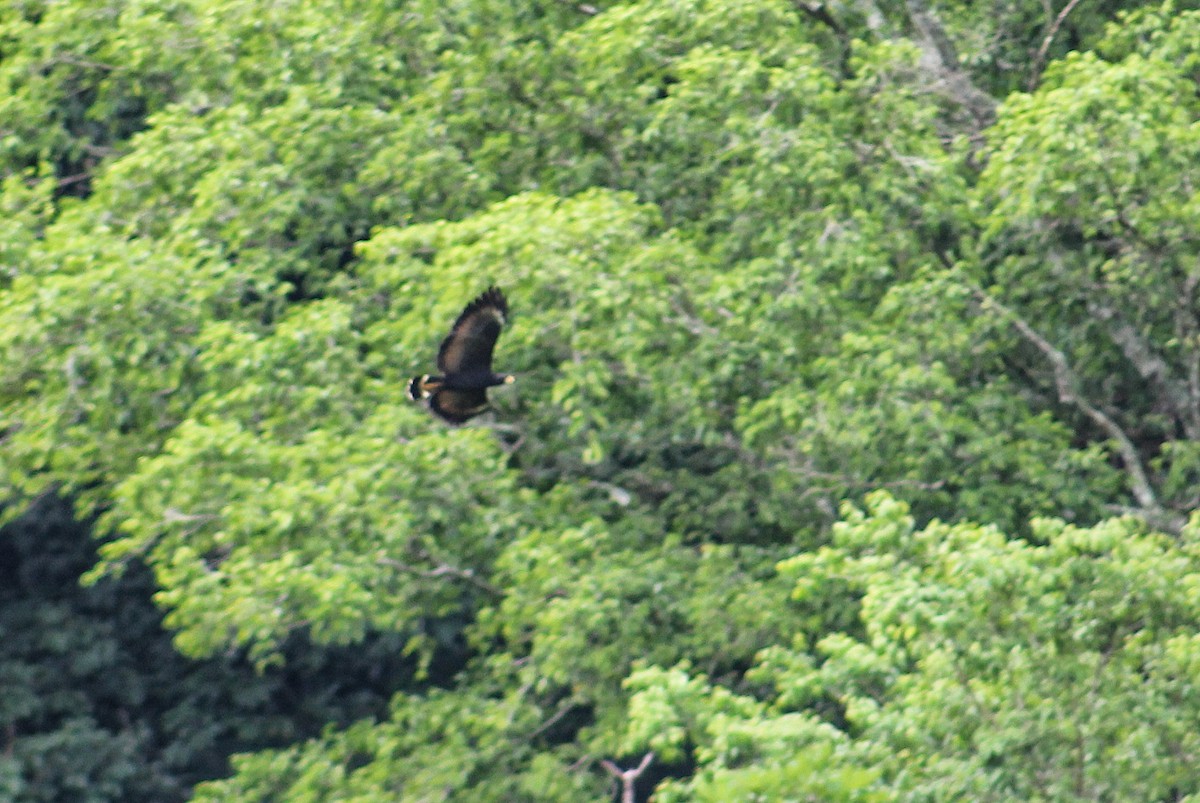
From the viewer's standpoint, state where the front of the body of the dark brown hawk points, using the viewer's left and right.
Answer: facing to the right of the viewer
